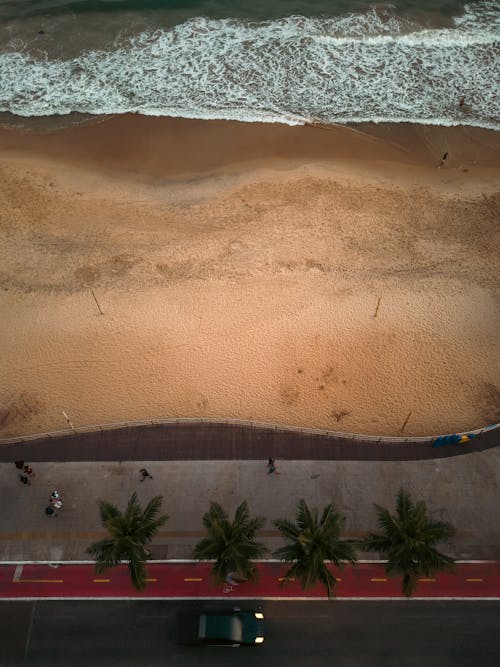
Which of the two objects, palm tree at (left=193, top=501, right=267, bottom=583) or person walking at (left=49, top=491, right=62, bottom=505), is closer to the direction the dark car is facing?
the palm tree

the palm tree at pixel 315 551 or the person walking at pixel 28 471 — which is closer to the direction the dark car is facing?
the palm tree

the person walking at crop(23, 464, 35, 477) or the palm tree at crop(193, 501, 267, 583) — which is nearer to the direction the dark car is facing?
the palm tree

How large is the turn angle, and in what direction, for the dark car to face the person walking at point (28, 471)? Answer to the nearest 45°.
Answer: approximately 180°

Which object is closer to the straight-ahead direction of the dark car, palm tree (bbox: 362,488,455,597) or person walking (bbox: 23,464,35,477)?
the palm tree

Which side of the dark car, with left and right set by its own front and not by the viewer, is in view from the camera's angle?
right

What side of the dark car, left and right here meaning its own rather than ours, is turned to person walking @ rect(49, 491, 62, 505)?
back

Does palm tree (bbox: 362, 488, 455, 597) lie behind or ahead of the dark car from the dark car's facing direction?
ahead
